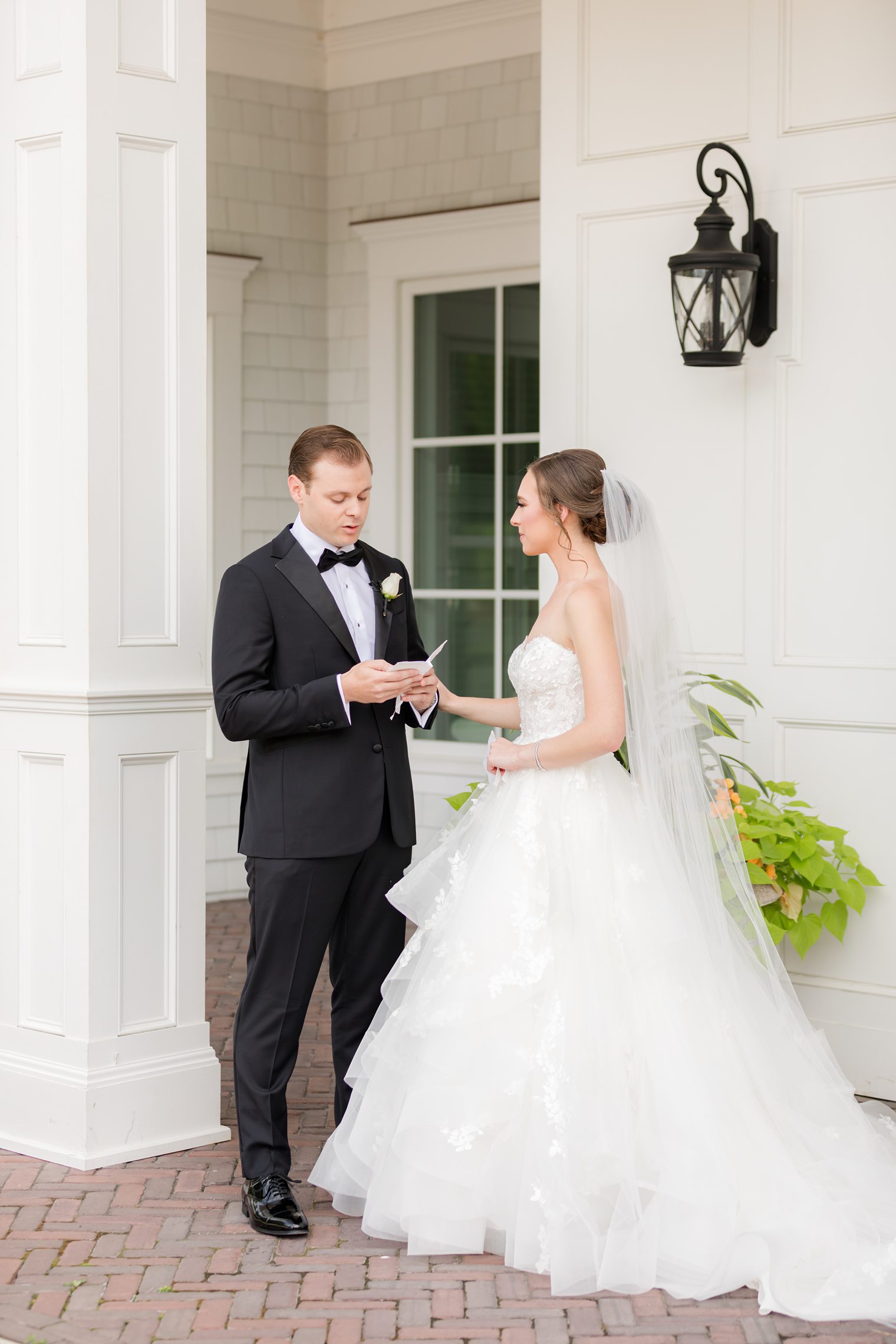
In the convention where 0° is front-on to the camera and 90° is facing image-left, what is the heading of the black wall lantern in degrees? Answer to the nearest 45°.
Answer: approximately 45°

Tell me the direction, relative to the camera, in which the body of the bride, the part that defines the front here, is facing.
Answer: to the viewer's left

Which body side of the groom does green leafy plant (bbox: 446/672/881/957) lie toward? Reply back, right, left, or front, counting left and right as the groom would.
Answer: left

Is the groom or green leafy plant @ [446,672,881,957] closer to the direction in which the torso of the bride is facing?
the groom

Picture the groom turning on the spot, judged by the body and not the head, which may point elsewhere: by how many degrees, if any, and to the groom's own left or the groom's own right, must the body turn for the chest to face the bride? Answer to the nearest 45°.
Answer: approximately 45° to the groom's own left

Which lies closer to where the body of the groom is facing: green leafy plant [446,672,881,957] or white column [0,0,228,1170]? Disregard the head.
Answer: the green leafy plant

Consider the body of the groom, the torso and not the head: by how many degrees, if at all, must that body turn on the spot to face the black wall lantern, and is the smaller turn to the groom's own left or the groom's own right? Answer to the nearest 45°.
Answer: approximately 90° to the groom's own left

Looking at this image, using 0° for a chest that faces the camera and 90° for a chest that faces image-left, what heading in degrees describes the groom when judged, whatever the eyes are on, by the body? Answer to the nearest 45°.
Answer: approximately 315°

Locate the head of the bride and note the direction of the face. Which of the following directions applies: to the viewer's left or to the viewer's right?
to the viewer's left

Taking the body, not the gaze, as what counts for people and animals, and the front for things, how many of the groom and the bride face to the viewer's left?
1
